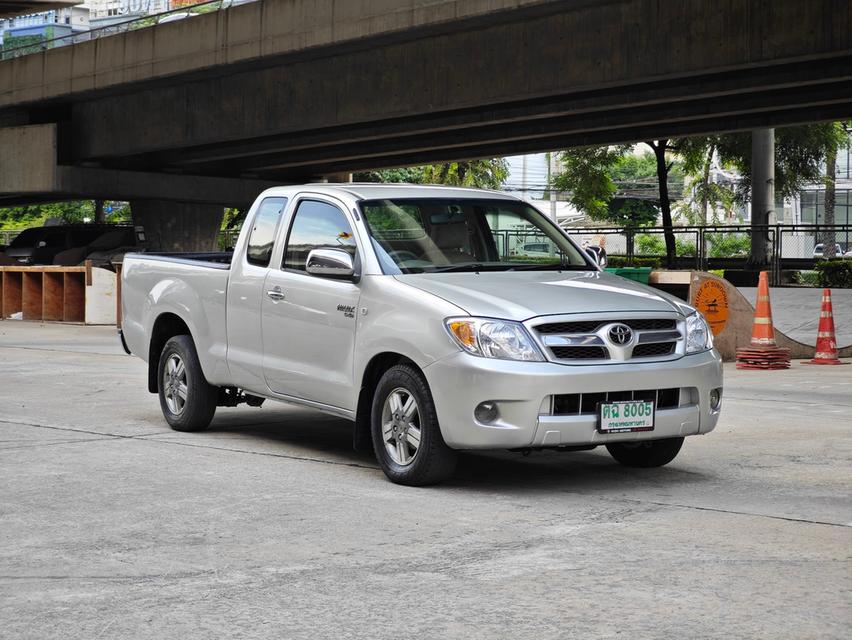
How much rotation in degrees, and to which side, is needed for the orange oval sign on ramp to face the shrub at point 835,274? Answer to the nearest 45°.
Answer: approximately 180°

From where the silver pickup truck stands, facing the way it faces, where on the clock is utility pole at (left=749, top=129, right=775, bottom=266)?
The utility pole is roughly at 8 o'clock from the silver pickup truck.

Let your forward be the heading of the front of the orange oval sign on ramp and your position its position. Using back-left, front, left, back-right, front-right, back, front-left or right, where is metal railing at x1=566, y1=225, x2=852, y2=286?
back

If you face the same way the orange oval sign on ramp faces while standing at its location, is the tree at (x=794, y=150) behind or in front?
behind

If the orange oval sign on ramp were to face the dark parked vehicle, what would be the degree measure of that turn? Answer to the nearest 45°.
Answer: approximately 135° to its right

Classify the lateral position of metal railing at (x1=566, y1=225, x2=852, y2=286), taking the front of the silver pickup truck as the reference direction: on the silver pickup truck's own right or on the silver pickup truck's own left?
on the silver pickup truck's own left

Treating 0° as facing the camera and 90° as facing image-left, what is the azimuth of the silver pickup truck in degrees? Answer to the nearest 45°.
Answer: approximately 315°

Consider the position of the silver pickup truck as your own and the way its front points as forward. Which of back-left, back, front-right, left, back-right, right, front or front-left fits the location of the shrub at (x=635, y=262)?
back-left

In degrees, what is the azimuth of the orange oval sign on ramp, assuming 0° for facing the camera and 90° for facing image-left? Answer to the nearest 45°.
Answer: approximately 0°

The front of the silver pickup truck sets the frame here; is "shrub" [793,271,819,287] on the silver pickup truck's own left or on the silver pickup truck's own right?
on the silver pickup truck's own left

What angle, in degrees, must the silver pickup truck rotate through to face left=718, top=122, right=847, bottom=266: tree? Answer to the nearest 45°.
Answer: approximately 135° to its left

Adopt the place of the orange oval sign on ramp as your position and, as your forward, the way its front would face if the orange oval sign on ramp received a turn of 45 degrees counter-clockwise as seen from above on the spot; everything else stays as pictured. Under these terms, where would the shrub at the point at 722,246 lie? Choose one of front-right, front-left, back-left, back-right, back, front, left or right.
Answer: back-left
